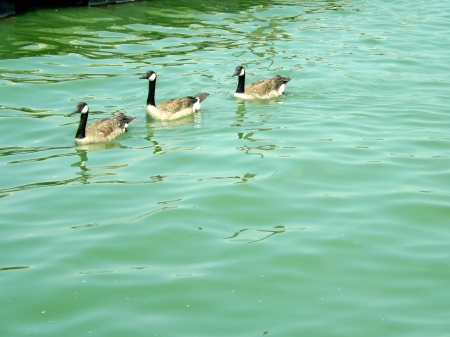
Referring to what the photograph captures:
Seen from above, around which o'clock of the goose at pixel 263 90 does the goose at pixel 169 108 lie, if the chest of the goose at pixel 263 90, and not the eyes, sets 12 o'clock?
the goose at pixel 169 108 is roughly at 11 o'clock from the goose at pixel 263 90.

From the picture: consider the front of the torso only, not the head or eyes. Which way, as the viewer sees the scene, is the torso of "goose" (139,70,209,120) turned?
to the viewer's left

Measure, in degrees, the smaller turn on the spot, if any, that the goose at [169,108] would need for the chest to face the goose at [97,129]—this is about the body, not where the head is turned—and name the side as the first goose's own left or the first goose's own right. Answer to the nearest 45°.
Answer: approximately 45° to the first goose's own left

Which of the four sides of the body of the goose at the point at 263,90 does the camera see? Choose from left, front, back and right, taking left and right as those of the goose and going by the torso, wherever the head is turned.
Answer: left

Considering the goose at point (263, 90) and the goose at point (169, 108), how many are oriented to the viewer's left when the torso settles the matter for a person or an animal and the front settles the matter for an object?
2
